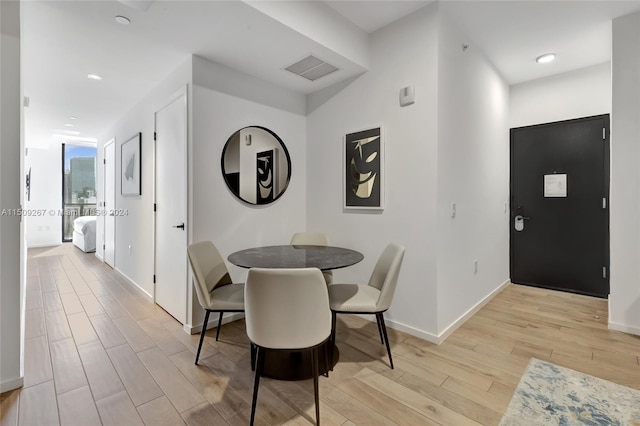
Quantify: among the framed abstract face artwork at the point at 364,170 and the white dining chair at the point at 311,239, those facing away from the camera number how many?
0

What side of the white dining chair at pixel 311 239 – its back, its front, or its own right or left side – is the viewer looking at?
front

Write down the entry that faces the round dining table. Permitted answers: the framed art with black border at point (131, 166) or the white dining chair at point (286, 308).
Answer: the white dining chair

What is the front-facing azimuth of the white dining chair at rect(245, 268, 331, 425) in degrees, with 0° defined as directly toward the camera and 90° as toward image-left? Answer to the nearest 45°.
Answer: approximately 180°

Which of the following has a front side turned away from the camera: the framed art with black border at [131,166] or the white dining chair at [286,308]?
the white dining chair

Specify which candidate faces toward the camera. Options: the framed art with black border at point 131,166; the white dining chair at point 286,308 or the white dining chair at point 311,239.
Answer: the white dining chair at point 311,239

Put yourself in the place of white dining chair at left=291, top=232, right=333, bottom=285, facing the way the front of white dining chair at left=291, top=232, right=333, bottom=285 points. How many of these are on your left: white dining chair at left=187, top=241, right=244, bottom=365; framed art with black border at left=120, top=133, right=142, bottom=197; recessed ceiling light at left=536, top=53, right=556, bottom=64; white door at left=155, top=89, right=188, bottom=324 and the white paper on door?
2

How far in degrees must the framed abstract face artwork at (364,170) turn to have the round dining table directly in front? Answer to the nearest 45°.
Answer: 0° — it already faces it

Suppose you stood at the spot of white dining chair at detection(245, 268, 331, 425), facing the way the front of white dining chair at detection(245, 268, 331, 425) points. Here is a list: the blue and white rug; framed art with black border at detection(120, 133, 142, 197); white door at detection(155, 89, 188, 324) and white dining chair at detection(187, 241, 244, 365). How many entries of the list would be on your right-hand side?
1

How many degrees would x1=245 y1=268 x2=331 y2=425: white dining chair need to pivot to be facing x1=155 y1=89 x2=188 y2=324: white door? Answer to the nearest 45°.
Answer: approximately 45° to its left

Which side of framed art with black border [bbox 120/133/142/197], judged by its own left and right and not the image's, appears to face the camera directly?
left

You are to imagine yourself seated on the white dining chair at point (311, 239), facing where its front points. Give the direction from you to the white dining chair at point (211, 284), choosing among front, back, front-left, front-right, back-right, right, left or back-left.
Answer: front-right
